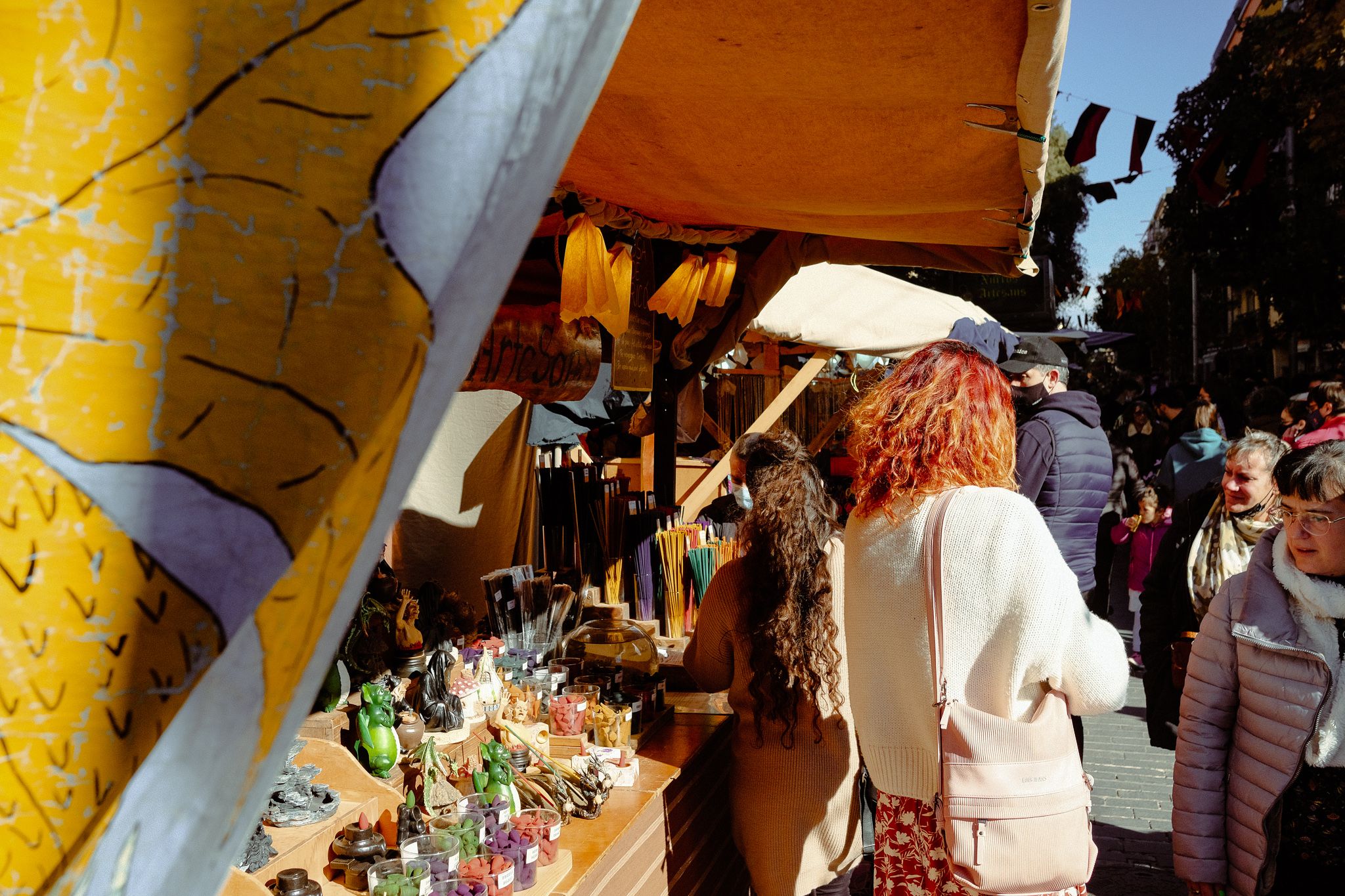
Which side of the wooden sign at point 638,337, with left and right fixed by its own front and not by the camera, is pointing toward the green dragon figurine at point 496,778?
front

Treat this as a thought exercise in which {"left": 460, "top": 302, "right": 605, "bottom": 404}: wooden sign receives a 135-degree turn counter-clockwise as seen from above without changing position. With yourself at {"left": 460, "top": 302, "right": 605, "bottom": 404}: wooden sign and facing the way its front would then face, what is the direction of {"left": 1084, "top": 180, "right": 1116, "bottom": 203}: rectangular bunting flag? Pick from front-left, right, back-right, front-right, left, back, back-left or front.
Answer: front

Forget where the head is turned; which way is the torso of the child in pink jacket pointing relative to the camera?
toward the camera

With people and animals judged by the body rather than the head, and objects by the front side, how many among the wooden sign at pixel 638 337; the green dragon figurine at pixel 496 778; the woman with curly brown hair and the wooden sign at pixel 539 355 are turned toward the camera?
2

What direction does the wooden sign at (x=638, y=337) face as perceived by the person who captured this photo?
facing the viewer

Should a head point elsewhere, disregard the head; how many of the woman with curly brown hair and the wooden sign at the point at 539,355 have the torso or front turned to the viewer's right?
0

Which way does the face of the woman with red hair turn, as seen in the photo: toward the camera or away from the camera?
away from the camera

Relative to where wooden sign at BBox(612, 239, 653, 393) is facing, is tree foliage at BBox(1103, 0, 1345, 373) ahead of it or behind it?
behind

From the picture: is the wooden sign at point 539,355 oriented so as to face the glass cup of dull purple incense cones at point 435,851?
yes
